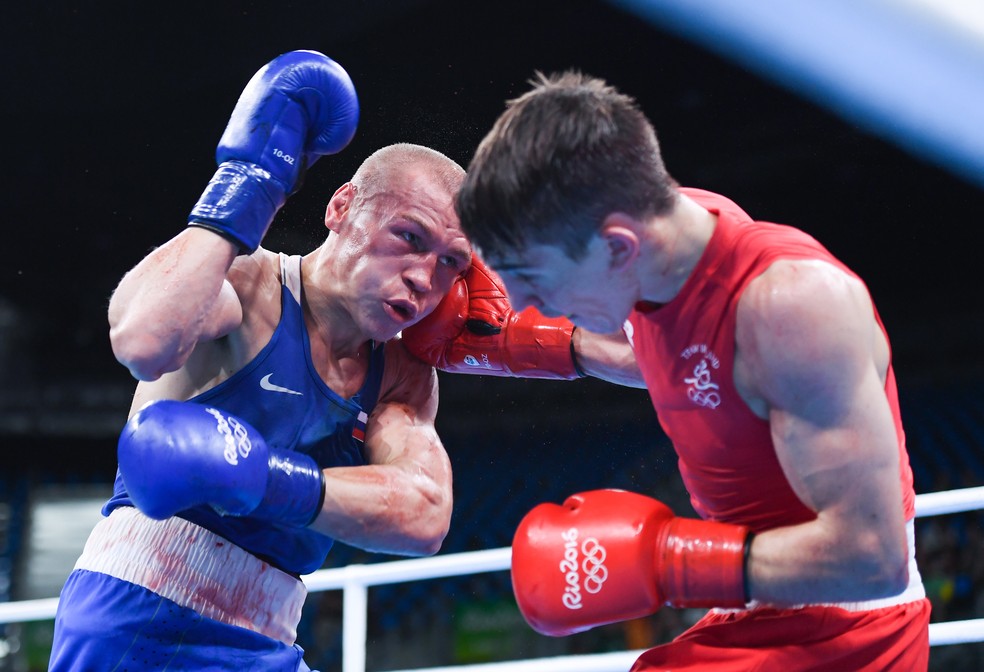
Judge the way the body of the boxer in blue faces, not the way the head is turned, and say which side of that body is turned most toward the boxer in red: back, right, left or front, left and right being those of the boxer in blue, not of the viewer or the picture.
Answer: front

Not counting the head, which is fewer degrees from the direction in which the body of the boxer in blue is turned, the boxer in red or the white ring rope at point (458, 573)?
the boxer in red

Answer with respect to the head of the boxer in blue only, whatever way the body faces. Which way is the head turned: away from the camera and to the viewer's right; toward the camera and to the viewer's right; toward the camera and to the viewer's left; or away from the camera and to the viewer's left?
toward the camera and to the viewer's right

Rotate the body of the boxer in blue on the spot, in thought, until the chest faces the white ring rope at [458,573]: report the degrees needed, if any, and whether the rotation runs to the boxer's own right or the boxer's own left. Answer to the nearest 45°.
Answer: approximately 90° to the boxer's own left

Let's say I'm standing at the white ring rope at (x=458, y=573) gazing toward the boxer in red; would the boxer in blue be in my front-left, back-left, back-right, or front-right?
front-right

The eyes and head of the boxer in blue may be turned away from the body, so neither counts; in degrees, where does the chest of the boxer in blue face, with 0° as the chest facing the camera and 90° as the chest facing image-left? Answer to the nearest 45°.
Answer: approximately 315°

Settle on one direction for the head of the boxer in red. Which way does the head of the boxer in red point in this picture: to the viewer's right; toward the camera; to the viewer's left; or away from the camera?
to the viewer's left
